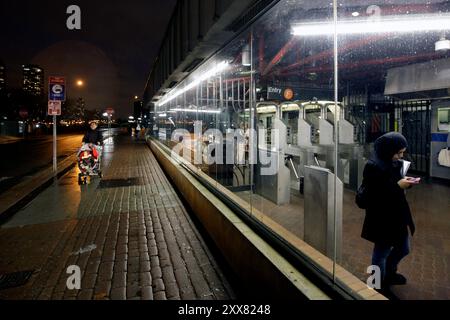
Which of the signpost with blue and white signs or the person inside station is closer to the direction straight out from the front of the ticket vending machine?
the person inside station

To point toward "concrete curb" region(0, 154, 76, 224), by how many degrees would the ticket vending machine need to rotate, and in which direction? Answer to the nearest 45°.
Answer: approximately 45° to its right

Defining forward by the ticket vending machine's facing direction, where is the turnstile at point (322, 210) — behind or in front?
in front

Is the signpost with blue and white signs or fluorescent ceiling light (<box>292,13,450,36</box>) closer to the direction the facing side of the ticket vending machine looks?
the fluorescent ceiling light

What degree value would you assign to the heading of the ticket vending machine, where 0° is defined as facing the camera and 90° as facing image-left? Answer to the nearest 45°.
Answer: approximately 0°

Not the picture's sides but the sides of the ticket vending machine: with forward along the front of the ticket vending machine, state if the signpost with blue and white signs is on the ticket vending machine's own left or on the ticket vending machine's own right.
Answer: on the ticket vending machine's own right

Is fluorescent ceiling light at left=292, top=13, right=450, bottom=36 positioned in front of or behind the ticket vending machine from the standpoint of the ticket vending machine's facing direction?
in front

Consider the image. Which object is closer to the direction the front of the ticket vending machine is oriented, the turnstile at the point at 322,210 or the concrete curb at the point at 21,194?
the turnstile

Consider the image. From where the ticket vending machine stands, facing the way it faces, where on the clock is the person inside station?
The person inside station is roughly at 12 o'clock from the ticket vending machine.
